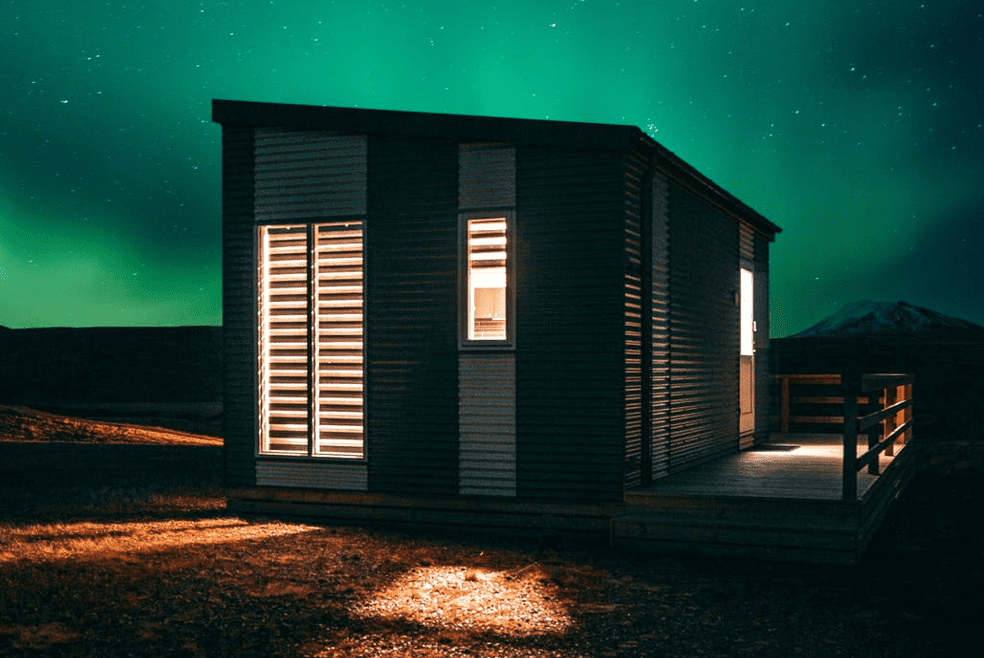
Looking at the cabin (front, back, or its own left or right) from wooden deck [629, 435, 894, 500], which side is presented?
front

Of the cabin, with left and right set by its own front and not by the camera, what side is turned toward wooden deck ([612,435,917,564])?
front

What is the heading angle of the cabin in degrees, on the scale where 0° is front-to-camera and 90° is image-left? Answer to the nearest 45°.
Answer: approximately 270°
